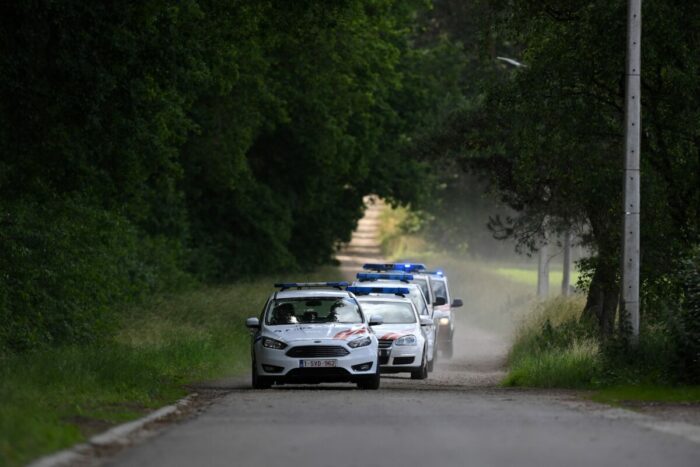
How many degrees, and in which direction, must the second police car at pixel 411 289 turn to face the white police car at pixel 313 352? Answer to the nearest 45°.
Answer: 0° — it already faces it

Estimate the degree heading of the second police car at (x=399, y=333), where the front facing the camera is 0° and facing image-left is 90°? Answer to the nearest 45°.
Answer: approximately 0°

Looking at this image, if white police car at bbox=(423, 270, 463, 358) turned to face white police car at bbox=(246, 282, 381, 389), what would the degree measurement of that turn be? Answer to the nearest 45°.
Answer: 0° — it already faces it

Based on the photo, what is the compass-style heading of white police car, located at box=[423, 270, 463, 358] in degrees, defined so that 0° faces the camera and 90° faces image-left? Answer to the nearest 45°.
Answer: approximately 0°

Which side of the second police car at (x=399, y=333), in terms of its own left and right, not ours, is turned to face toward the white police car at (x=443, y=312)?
back

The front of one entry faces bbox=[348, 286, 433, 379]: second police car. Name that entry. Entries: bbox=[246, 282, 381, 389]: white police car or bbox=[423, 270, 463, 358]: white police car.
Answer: bbox=[423, 270, 463, 358]: white police car

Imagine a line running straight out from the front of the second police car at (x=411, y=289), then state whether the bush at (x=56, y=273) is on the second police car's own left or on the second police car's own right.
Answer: on the second police car's own right
